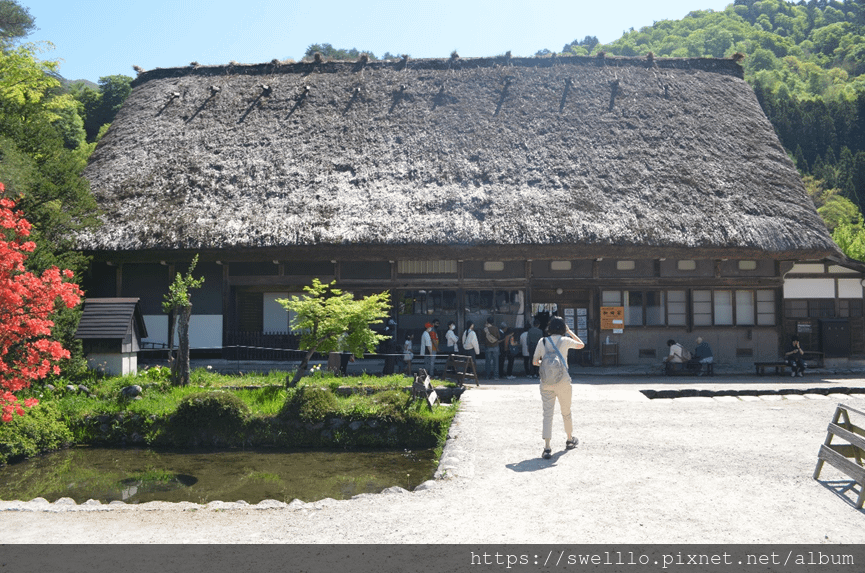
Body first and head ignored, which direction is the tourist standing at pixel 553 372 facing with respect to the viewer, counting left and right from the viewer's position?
facing away from the viewer

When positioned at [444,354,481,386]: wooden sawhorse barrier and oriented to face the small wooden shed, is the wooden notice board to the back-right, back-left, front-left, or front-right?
back-right

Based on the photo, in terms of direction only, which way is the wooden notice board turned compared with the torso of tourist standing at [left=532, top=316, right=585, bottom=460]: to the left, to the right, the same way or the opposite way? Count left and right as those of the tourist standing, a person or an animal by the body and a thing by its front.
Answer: the opposite way

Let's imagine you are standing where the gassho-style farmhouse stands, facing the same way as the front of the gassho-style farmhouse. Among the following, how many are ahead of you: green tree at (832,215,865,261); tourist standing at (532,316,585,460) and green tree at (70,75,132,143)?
1

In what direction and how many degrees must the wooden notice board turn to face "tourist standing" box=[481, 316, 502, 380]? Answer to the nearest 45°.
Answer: approximately 45° to its right

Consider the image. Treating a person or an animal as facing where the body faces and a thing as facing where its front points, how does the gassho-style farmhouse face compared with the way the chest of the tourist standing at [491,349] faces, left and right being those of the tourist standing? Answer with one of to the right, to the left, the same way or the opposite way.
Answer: the opposite way

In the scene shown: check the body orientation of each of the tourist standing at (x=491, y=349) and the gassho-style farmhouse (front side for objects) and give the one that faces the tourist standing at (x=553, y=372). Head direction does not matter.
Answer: the gassho-style farmhouse

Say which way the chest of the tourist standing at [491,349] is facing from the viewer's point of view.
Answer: away from the camera

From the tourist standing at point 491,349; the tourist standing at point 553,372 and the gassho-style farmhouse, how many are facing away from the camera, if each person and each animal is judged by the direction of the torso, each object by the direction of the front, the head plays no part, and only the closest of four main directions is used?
2

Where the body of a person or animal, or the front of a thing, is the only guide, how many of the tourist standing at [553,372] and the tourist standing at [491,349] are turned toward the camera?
0

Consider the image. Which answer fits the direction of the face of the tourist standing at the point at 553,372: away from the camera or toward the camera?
away from the camera

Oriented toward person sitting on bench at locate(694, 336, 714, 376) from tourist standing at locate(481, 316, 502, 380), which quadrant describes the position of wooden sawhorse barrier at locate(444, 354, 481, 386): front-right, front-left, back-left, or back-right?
back-right
